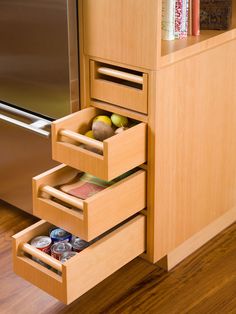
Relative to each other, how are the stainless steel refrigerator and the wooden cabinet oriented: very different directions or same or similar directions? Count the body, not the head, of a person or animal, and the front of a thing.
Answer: same or similar directions

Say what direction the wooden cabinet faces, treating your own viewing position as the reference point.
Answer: facing the viewer and to the left of the viewer

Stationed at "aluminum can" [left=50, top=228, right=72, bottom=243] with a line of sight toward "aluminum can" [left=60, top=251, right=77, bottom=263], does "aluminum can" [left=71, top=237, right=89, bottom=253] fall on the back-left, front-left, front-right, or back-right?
front-left

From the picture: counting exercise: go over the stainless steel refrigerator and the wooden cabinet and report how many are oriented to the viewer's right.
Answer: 0
